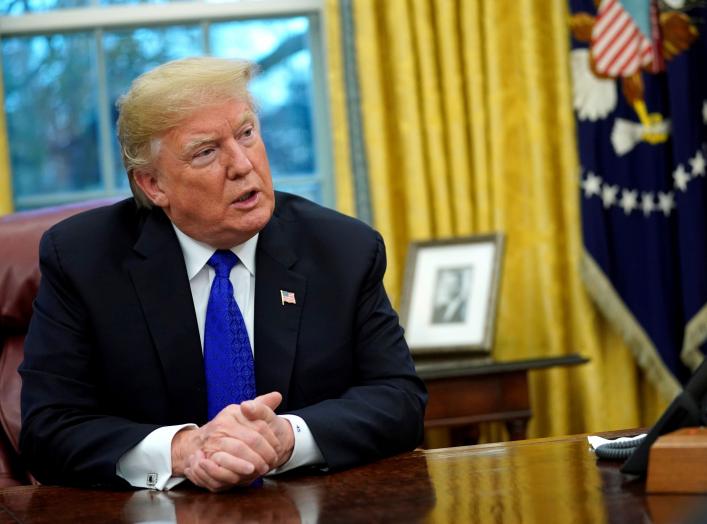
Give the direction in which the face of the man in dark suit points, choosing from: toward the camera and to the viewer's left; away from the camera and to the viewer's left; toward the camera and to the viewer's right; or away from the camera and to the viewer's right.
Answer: toward the camera and to the viewer's right

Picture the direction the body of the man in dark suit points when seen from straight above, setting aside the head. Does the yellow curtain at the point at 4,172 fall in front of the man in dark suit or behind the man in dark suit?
behind

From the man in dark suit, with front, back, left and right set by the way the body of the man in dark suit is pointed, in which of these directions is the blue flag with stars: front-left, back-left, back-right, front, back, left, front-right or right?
back-left

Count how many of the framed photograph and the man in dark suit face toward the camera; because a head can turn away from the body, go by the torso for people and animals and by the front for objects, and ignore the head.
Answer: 2

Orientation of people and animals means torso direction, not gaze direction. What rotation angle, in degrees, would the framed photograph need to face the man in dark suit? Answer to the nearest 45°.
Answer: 0° — it already faces them

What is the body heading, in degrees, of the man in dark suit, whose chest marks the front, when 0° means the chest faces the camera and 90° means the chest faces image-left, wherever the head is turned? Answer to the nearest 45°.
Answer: approximately 0°

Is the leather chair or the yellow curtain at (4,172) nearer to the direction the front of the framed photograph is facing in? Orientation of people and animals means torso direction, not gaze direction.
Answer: the leather chair

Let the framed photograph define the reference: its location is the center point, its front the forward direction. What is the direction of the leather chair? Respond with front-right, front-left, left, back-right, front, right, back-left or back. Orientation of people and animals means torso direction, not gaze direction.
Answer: front-right

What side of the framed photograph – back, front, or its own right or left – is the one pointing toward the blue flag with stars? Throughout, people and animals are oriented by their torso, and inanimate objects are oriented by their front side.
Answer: left

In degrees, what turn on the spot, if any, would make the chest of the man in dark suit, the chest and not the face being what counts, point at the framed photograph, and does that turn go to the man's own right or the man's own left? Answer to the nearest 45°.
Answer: approximately 135° to the man's own left

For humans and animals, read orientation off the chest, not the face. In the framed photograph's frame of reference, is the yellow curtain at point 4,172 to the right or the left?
on its right

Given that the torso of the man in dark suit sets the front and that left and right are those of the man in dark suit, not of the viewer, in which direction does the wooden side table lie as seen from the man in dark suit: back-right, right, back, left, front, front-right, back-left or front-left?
back-left

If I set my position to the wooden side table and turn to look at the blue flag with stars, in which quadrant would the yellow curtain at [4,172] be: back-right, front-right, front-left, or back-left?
back-left
